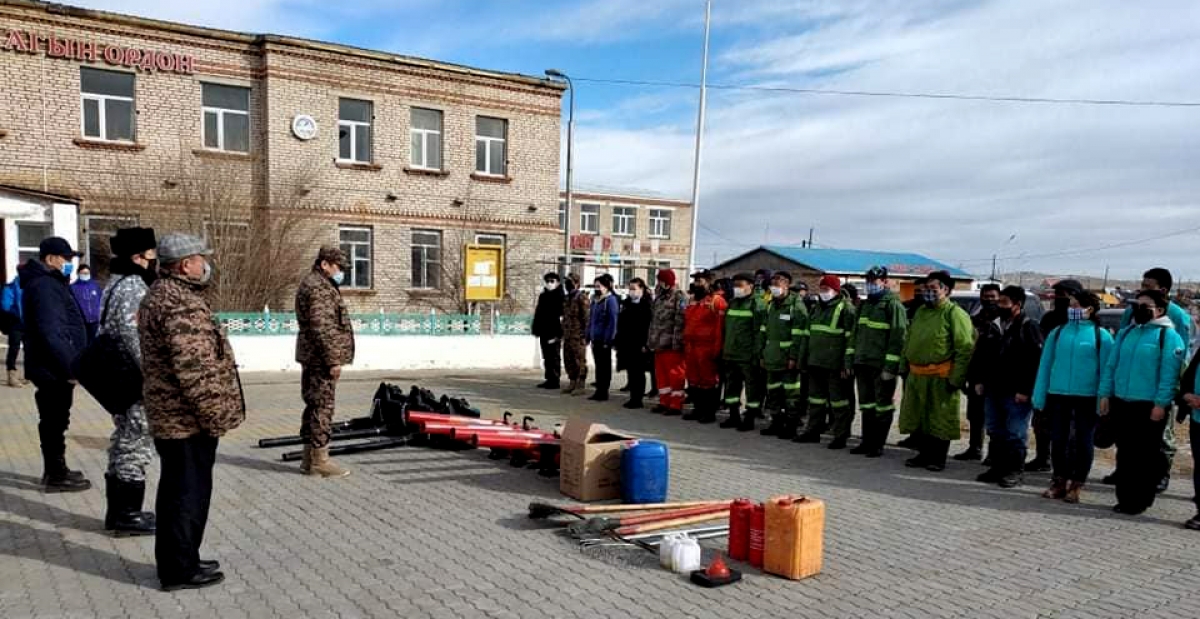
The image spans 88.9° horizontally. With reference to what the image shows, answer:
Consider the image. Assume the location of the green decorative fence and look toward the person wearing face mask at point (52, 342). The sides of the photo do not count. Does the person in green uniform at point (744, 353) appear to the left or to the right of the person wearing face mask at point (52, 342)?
left

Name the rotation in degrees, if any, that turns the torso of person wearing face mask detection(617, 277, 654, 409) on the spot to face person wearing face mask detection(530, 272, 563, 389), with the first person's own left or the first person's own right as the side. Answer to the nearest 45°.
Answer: approximately 90° to the first person's own right

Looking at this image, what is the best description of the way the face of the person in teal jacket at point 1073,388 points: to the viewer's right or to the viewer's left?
to the viewer's left

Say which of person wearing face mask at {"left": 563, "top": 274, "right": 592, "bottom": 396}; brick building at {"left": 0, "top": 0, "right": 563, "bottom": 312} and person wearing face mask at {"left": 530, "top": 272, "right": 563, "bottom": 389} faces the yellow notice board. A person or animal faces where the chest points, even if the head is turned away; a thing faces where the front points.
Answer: the brick building

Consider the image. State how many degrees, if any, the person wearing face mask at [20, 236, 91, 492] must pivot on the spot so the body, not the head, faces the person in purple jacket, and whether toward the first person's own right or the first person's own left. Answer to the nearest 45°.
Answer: approximately 90° to the first person's own left
